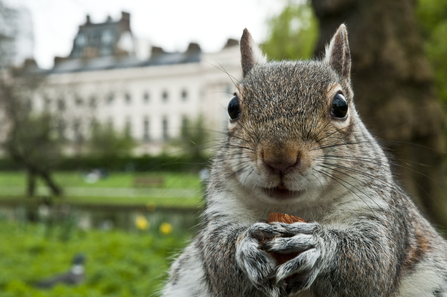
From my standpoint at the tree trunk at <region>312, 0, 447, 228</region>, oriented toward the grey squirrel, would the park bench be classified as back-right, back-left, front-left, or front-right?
back-right

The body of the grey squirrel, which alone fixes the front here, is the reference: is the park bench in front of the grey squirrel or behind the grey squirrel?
behind

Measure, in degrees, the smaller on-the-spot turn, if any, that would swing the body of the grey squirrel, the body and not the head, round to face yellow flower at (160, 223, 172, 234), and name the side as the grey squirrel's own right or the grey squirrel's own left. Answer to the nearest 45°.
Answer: approximately 135° to the grey squirrel's own right

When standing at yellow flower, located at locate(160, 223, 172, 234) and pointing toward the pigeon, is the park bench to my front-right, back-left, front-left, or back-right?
back-right

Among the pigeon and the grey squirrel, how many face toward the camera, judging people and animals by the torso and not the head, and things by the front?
1
